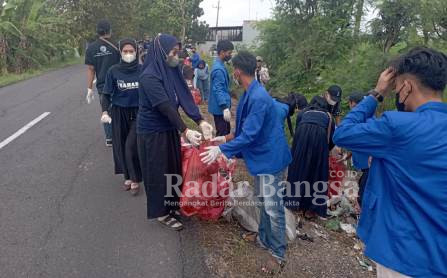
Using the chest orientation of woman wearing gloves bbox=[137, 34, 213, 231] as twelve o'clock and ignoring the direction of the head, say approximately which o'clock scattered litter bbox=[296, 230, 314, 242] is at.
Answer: The scattered litter is roughly at 12 o'clock from the woman wearing gloves.

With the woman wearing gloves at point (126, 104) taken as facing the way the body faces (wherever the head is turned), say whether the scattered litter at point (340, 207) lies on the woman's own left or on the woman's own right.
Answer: on the woman's own left

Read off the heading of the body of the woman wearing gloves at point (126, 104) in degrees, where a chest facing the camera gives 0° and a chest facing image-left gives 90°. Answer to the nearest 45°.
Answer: approximately 0°

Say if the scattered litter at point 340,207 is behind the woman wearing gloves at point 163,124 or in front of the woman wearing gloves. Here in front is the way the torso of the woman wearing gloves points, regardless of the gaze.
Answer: in front

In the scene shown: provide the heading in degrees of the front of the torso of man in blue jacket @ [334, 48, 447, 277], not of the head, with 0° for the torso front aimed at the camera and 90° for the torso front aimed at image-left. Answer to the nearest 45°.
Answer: approximately 135°

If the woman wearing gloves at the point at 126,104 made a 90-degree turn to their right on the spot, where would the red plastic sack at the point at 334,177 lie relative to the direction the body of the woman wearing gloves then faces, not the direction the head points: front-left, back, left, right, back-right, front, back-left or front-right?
back

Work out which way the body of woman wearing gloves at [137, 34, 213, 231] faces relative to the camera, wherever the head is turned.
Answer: to the viewer's right

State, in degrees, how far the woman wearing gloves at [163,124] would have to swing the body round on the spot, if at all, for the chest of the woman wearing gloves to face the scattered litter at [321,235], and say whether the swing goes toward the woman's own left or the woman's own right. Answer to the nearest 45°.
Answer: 0° — they already face it

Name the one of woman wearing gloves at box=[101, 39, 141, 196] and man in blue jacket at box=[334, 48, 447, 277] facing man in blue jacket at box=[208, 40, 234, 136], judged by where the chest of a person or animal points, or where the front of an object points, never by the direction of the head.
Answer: man in blue jacket at box=[334, 48, 447, 277]
